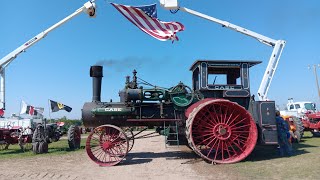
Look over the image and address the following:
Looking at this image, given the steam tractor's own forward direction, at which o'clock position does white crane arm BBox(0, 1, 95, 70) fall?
The white crane arm is roughly at 1 o'clock from the steam tractor.

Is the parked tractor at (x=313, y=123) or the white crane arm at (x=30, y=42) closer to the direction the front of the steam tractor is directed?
the white crane arm

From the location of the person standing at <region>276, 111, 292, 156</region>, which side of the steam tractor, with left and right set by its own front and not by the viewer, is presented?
back

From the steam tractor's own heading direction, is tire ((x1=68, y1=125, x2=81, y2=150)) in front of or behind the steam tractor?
in front

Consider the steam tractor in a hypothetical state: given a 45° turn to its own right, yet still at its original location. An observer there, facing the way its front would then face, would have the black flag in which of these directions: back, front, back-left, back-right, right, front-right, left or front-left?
front

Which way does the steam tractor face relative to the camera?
to the viewer's left

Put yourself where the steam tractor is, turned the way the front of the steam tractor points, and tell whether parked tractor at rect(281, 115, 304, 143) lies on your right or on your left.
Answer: on your right

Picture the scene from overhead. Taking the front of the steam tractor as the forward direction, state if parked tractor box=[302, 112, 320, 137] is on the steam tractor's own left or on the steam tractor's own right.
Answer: on the steam tractor's own right
